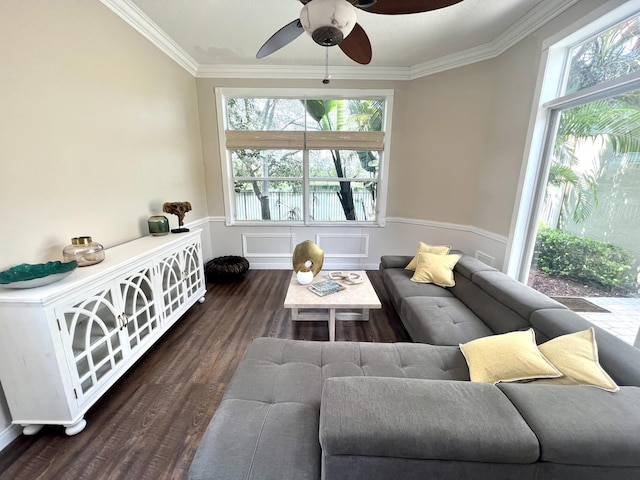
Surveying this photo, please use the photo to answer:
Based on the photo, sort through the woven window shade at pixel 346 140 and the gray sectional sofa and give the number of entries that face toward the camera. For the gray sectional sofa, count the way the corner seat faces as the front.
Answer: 1

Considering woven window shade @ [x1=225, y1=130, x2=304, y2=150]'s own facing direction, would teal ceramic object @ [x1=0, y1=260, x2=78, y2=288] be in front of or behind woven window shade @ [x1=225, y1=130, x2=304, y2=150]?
in front

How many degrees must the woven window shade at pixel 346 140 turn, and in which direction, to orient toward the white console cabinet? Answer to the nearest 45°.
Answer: approximately 45° to its right

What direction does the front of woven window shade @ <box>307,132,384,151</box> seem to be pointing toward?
toward the camera

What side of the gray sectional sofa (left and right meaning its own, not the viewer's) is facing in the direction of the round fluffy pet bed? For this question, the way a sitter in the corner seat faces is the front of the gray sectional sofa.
front

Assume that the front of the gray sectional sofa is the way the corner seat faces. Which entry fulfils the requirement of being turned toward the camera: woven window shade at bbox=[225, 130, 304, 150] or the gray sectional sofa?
the woven window shade

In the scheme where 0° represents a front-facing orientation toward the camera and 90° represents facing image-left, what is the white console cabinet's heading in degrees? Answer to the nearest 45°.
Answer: approximately 315°

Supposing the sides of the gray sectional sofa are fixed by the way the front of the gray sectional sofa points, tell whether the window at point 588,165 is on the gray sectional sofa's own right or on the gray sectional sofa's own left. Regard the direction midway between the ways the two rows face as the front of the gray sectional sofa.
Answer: on the gray sectional sofa's own right

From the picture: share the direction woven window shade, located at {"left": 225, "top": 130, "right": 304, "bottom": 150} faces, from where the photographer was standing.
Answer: facing the viewer

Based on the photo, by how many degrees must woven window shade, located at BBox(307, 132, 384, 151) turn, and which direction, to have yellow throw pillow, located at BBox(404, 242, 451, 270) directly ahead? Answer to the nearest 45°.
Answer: approximately 45° to its left

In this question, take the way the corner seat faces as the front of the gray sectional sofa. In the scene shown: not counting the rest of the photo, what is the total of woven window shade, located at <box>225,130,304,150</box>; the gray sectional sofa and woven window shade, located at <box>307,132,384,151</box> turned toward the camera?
2

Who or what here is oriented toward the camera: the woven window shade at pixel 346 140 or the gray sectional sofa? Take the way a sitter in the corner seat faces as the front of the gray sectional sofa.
the woven window shade

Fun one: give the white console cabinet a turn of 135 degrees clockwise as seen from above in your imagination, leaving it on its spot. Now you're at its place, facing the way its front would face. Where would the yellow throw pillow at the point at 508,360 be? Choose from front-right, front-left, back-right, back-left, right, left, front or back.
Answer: back-left

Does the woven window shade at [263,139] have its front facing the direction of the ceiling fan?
yes

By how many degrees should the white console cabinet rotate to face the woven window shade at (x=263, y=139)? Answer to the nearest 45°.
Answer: approximately 90° to its left

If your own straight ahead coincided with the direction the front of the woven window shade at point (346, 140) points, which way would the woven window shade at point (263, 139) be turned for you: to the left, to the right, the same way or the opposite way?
the same way

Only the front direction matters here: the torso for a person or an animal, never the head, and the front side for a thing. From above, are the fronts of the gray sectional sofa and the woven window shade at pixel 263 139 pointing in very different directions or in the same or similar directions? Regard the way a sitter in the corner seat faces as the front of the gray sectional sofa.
very different directions

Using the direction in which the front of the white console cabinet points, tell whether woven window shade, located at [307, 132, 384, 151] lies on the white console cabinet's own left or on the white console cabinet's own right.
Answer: on the white console cabinet's own left

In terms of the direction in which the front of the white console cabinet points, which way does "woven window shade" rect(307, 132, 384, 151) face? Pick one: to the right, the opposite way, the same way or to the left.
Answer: to the right

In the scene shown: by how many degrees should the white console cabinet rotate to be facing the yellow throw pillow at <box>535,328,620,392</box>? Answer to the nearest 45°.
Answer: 0° — it already faces it
